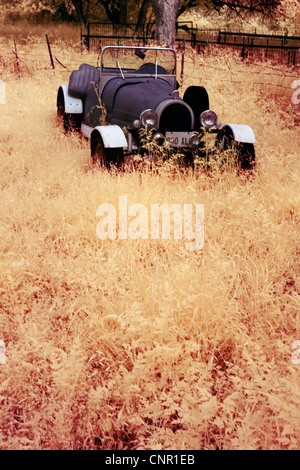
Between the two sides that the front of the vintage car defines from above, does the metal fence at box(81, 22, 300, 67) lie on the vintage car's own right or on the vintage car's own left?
on the vintage car's own left

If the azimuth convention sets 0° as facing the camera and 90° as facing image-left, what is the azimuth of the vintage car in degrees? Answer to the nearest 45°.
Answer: approximately 315°

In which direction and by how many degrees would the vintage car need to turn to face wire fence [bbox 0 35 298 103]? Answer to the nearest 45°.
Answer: approximately 135° to its left
